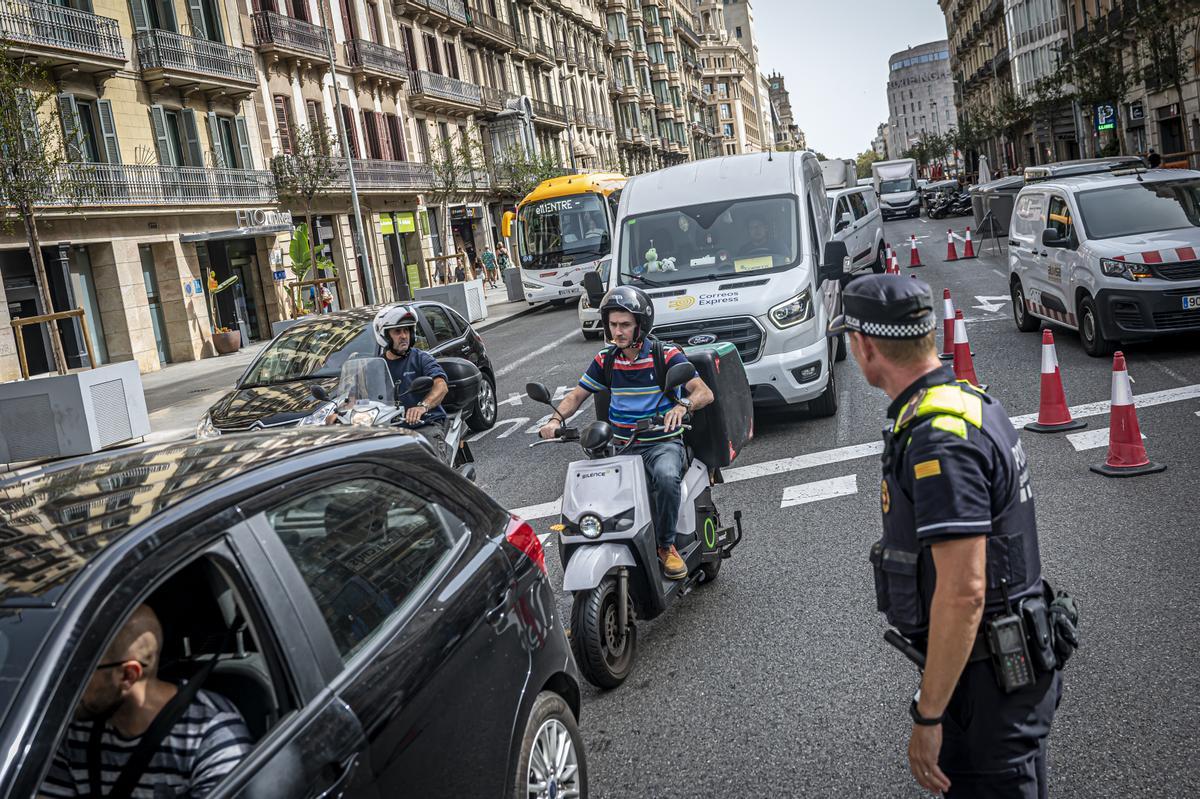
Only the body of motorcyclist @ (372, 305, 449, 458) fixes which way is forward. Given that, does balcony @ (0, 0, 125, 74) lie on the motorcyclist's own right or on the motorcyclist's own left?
on the motorcyclist's own right

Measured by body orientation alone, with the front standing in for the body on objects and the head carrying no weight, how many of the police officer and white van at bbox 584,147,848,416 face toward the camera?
1

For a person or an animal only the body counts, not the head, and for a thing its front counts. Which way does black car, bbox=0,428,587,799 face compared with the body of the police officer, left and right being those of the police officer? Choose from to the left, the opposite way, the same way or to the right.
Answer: to the left

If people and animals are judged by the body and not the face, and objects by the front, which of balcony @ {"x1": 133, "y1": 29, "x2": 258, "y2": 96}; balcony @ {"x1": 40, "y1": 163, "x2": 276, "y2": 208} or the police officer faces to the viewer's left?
the police officer

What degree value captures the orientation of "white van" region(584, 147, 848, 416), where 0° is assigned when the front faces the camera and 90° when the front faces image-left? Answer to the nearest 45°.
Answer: approximately 0°

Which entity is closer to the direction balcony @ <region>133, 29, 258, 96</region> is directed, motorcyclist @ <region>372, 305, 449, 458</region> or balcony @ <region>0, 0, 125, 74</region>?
the motorcyclist

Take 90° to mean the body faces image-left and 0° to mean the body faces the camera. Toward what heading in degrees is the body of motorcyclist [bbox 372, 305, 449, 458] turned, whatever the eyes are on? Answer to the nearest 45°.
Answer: approximately 45°

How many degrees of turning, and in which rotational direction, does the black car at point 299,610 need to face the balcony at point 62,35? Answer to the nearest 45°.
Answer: approximately 135° to its right

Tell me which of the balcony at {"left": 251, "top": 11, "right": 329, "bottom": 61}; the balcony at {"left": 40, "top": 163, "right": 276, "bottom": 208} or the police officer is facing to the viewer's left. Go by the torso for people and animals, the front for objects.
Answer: the police officer

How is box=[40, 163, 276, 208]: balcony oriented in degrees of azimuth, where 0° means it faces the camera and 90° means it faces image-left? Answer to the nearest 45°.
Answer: approximately 315°

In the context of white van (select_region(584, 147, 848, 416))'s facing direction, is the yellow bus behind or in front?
behind

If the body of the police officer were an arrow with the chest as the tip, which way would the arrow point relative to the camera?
to the viewer's left
